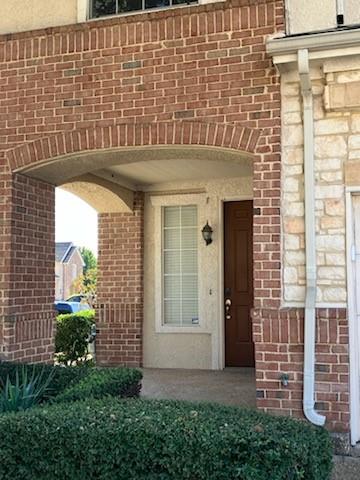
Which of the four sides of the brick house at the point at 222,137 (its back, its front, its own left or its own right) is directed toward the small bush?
right

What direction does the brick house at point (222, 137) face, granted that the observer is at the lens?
facing the viewer and to the left of the viewer

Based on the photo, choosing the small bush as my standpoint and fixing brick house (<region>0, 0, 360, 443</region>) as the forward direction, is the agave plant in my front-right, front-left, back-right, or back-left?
front-right
